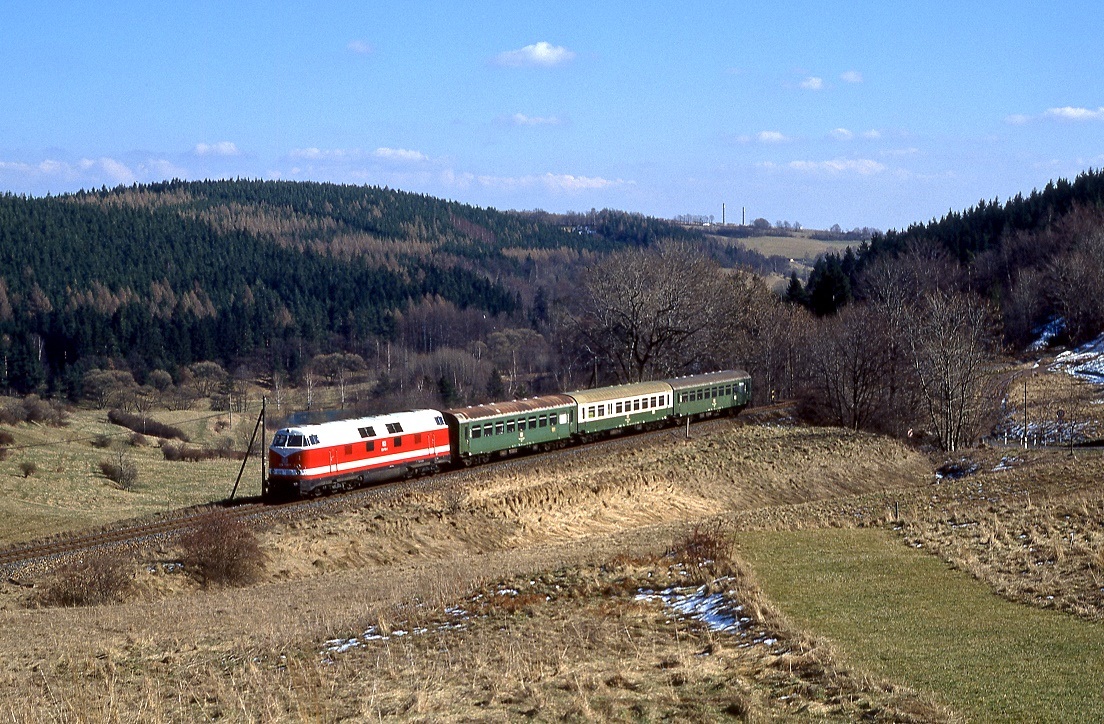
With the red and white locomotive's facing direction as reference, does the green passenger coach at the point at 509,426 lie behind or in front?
behind

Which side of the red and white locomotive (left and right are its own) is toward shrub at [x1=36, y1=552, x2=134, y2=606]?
front

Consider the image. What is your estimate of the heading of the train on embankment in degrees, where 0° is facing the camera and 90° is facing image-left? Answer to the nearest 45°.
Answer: approximately 45°

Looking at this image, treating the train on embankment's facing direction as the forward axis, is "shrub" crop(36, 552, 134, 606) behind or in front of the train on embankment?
in front

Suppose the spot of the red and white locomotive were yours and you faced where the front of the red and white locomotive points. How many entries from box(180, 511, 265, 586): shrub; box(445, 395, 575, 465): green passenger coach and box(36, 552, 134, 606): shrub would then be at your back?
1
